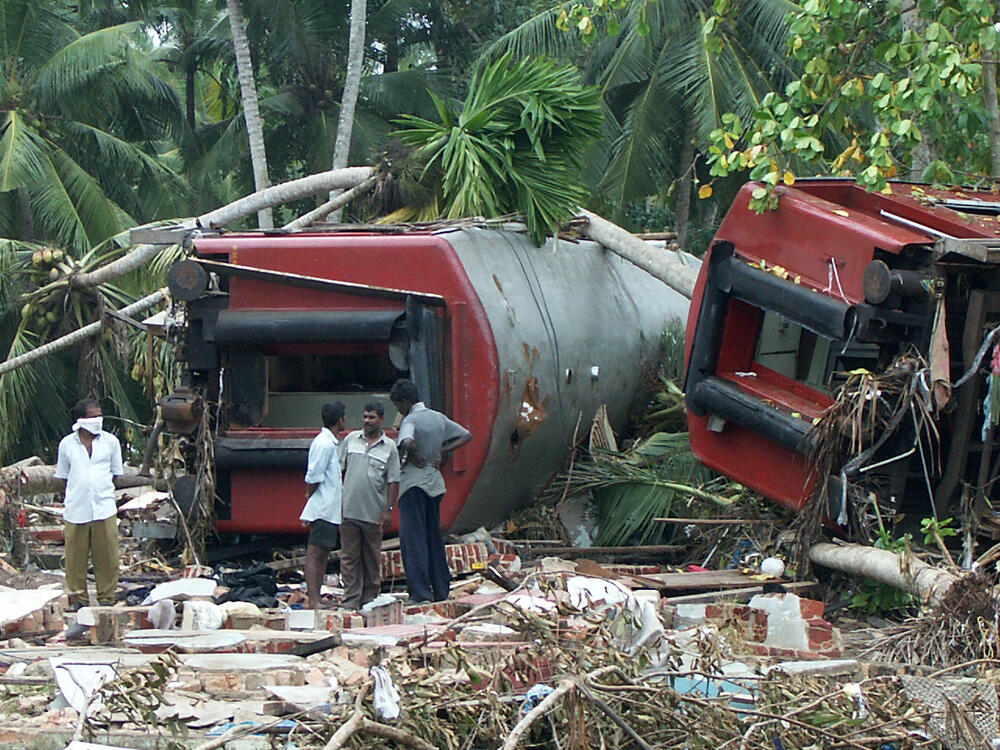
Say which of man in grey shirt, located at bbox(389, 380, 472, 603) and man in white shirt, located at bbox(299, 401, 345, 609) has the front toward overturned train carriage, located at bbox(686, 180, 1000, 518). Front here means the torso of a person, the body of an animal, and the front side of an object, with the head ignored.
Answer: the man in white shirt

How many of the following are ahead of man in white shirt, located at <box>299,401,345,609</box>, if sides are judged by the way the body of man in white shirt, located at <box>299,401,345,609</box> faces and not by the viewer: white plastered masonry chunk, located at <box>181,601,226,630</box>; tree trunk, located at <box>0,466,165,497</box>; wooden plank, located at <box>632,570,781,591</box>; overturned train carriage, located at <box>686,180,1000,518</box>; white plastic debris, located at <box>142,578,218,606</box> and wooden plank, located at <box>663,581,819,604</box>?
3

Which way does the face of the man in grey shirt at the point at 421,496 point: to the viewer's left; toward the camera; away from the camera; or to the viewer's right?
to the viewer's left

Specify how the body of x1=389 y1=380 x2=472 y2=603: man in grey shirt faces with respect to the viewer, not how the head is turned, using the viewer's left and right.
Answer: facing away from the viewer and to the left of the viewer

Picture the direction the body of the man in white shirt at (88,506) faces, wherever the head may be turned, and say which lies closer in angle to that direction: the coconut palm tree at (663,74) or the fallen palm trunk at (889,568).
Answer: the fallen palm trunk

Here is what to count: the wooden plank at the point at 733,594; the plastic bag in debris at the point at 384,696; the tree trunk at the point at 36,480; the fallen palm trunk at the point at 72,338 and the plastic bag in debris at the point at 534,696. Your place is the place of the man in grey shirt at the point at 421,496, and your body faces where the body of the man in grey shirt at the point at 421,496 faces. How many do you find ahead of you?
2

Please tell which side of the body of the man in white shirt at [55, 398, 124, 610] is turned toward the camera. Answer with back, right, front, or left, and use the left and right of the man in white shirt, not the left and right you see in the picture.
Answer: front

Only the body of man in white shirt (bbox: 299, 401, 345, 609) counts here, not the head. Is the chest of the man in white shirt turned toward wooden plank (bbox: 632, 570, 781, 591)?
yes

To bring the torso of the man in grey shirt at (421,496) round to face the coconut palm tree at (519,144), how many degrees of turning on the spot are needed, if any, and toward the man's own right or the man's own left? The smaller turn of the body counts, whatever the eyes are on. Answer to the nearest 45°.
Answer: approximately 45° to the man's own right

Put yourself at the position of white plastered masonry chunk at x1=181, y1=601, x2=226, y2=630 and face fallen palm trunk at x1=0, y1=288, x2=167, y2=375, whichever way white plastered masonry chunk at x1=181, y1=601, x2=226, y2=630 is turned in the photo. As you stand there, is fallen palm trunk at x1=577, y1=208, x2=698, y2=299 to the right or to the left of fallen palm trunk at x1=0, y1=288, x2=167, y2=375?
right

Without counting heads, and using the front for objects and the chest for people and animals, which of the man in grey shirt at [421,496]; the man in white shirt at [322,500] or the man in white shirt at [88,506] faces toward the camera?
the man in white shirt at [88,506]

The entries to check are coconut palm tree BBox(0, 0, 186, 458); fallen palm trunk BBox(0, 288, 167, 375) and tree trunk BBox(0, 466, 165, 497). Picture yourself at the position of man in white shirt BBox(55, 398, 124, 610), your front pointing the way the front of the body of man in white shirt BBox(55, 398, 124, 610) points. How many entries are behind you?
3

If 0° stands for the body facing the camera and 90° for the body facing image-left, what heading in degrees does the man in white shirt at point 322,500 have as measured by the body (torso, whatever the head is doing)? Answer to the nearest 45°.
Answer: approximately 270°

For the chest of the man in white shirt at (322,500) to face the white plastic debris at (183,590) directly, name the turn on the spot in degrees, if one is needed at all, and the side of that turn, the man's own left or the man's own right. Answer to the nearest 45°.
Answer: approximately 180°

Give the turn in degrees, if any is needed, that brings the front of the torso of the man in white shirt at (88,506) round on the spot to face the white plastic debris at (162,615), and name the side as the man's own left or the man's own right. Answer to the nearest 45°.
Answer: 0° — they already face it

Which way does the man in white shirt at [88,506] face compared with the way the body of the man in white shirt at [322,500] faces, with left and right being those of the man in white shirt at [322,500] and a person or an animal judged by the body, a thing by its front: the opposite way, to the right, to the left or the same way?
to the right
